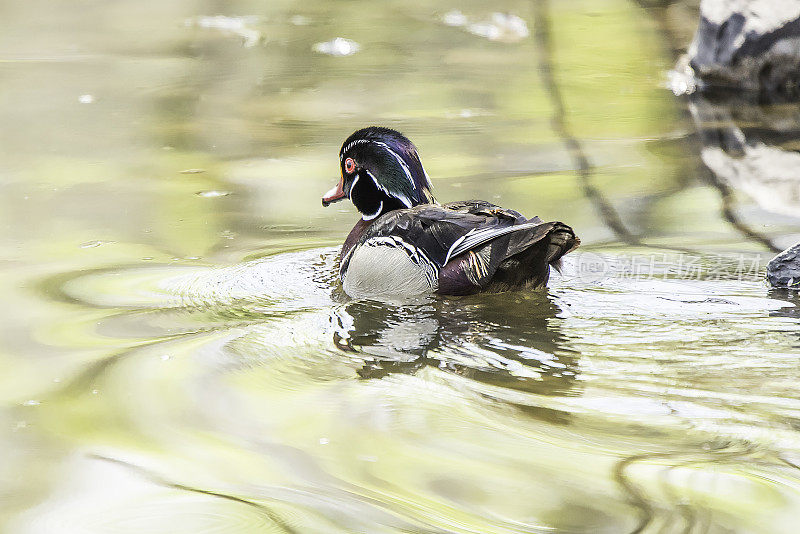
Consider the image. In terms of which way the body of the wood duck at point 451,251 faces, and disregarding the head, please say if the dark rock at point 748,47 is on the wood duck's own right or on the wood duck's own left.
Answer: on the wood duck's own right

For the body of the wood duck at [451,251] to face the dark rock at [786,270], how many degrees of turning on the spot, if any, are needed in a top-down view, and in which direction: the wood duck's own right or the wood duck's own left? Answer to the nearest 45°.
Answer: approximately 180°

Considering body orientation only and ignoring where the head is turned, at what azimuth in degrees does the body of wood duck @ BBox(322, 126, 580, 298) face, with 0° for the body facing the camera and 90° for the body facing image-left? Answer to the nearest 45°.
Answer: approximately 90°
